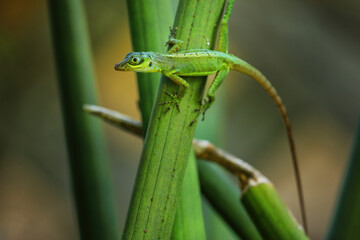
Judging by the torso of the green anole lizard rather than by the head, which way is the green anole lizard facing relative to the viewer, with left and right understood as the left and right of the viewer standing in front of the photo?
facing to the left of the viewer
